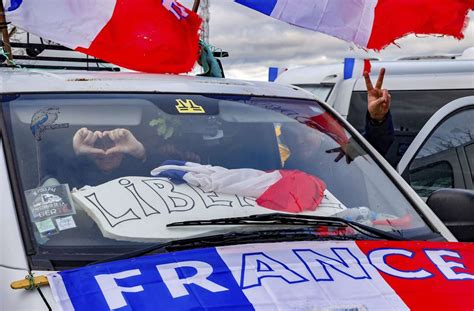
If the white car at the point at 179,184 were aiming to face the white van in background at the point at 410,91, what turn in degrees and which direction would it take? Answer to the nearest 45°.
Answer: approximately 90° to its left

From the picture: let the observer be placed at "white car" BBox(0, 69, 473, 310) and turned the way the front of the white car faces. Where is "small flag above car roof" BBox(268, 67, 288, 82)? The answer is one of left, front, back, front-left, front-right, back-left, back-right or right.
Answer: back-left

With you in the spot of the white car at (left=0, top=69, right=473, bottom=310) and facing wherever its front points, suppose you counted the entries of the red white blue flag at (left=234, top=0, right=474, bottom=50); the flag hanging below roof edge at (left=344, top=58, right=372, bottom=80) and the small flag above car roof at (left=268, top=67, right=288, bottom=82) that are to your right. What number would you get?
0

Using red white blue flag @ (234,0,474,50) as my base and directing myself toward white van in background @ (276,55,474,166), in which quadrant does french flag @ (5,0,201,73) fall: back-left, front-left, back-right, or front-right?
back-left

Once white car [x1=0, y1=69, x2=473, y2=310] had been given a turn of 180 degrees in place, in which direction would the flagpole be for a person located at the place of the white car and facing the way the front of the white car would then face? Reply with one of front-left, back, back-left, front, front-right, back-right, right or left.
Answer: front

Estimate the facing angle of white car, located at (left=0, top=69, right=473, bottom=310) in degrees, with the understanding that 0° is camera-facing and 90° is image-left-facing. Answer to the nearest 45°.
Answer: approximately 315°

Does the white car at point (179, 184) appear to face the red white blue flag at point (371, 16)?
no

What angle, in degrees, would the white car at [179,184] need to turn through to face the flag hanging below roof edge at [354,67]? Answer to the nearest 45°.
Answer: approximately 135° to its left
